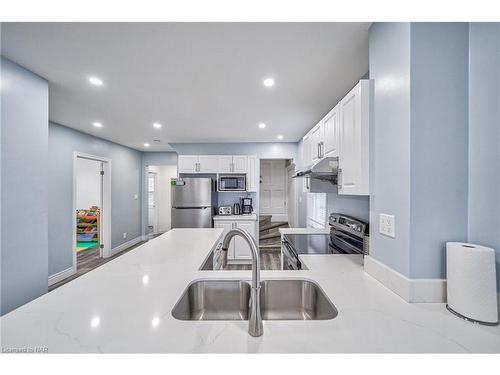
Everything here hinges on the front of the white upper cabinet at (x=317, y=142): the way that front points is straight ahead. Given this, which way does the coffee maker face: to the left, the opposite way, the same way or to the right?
to the left

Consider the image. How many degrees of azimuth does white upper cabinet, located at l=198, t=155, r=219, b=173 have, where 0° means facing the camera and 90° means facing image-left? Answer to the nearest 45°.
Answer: approximately 0°

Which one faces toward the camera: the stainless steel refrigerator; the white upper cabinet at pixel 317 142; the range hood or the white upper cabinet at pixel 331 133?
the stainless steel refrigerator

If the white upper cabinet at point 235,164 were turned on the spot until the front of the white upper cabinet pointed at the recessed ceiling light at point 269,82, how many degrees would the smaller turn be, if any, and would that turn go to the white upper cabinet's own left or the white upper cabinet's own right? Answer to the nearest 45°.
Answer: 0° — it already faces it

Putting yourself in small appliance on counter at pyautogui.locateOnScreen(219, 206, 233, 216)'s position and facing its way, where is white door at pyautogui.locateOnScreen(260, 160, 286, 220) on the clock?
The white door is roughly at 7 o'clock from the small appliance on counter.

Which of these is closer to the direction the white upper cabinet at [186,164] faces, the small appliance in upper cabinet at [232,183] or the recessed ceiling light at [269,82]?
the recessed ceiling light

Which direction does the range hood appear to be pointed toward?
to the viewer's left

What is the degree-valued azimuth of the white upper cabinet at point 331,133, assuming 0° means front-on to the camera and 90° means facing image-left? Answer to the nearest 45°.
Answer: approximately 90°

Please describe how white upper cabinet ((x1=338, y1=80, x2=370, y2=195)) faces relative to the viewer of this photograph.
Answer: facing to the left of the viewer

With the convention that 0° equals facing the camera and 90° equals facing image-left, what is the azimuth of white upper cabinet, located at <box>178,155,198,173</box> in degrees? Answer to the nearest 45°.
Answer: approximately 0°

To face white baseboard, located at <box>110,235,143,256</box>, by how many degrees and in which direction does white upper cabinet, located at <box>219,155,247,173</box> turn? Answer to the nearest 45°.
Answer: approximately 90° to its right
